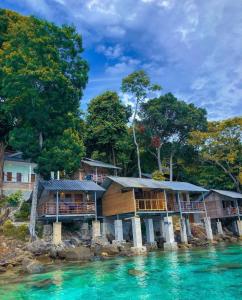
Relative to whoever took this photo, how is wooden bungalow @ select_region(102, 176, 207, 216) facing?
facing the viewer and to the right of the viewer

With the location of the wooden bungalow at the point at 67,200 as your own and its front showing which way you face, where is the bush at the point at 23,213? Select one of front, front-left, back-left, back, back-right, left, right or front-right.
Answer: right

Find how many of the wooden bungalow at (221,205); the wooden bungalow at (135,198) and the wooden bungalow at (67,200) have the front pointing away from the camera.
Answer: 0

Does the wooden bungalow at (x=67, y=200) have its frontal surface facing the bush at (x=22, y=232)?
no

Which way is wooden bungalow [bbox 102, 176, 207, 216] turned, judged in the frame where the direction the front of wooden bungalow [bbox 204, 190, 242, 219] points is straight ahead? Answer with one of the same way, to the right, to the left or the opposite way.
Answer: the same way

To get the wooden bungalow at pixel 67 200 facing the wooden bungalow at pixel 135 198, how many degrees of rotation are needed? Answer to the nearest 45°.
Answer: approximately 90° to its left

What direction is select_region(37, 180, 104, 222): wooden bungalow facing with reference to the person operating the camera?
facing the viewer

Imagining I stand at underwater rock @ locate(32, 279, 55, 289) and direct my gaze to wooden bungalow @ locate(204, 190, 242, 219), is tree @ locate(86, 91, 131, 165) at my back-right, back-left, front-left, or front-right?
front-left

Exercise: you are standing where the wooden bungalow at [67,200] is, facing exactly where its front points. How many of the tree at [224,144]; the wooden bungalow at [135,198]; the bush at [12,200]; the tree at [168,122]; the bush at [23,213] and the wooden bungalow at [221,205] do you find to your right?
2

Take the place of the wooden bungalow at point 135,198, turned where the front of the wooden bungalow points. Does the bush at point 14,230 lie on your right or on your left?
on your right

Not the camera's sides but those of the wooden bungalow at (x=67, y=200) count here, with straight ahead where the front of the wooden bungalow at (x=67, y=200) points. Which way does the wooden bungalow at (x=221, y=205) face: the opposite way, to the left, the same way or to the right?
the same way

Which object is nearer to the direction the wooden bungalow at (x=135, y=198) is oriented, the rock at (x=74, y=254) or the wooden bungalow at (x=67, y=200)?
the rock

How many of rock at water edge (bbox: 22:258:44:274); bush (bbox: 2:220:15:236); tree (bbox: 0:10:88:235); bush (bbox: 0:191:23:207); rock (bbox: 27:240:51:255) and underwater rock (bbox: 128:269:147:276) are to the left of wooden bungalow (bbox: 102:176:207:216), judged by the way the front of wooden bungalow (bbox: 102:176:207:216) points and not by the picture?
0

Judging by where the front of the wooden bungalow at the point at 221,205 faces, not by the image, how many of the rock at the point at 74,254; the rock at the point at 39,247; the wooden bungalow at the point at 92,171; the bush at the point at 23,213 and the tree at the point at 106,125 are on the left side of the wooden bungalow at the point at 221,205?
0

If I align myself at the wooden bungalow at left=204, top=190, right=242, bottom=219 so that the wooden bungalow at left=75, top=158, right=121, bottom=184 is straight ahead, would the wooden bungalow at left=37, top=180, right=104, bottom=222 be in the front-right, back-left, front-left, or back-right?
front-left

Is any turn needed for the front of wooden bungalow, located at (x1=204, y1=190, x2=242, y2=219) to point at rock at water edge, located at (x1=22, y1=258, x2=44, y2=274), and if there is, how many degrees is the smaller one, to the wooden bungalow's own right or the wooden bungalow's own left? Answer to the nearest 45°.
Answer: approximately 90° to the wooden bungalow's own right

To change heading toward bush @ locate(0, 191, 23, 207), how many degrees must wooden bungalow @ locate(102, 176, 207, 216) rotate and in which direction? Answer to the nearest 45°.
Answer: approximately 135° to its right

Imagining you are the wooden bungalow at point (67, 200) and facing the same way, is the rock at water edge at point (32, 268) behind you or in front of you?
in front
